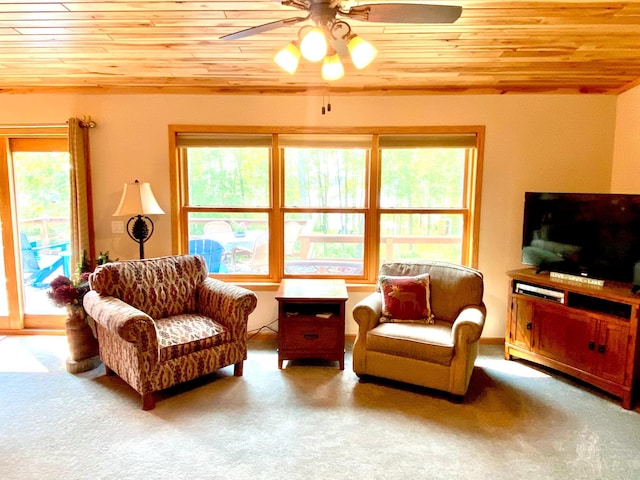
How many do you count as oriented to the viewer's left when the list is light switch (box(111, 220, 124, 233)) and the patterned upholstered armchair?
0

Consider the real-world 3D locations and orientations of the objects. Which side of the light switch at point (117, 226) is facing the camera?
front

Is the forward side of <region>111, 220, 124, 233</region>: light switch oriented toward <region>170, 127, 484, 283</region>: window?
no

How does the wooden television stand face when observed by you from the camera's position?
facing the viewer and to the left of the viewer

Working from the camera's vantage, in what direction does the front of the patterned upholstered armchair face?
facing the viewer and to the right of the viewer

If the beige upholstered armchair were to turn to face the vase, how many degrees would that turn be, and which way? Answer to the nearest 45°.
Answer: approximately 45° to its right

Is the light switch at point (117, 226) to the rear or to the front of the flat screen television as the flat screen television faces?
to the front

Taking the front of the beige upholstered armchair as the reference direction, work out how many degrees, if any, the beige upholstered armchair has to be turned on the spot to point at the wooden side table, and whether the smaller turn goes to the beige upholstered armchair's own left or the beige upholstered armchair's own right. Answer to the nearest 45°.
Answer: approximately 45° to the beige upholstered armchair's own right

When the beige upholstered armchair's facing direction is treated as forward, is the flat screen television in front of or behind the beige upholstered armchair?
behind

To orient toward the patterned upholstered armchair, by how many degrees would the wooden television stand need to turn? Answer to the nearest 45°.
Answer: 0° — it already faces it

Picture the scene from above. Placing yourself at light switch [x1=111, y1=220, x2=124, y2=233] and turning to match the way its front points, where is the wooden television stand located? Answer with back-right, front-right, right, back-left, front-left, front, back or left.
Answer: front-left

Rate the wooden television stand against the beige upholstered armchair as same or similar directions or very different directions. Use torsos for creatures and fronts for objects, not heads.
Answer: same or similar directions

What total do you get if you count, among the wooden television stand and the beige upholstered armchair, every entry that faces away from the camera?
0

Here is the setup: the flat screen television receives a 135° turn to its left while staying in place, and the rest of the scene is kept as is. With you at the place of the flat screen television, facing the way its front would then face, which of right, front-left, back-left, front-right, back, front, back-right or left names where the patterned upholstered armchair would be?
back-right
